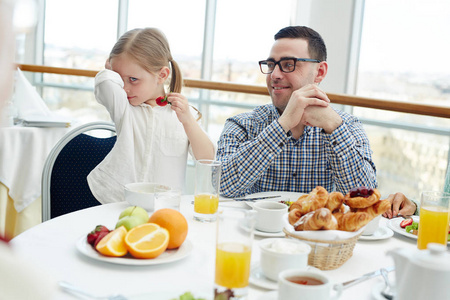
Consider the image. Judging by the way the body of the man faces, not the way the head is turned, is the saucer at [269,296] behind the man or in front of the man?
in front

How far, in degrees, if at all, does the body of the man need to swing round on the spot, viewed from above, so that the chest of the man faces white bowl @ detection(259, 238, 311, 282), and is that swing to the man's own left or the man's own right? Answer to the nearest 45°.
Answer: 0° — they already face it

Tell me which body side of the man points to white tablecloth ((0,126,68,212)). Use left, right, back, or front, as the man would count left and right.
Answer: right

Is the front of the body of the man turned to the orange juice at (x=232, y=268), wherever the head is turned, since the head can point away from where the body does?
yes

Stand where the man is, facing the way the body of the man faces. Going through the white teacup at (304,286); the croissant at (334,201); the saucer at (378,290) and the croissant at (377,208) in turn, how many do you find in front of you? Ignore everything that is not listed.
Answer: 4

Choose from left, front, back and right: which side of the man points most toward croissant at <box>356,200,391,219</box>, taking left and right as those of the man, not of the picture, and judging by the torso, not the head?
front

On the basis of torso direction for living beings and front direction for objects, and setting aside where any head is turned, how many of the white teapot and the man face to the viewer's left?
1

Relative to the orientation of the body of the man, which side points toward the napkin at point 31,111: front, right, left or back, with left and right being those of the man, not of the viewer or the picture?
right

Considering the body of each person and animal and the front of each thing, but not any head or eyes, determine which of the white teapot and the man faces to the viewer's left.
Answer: the white teapot

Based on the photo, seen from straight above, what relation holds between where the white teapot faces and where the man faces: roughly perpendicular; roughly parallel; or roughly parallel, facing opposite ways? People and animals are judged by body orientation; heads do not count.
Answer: roughly perpendicular

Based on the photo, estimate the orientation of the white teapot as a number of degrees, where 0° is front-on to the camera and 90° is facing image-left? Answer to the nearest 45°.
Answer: approximately 90°

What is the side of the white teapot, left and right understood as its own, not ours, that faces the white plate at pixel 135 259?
front

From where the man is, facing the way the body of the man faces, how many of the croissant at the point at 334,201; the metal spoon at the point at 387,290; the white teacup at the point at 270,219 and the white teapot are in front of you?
4

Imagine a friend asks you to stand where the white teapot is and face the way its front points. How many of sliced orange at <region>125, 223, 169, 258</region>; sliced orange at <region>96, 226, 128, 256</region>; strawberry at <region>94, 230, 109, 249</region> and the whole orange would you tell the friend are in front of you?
4
